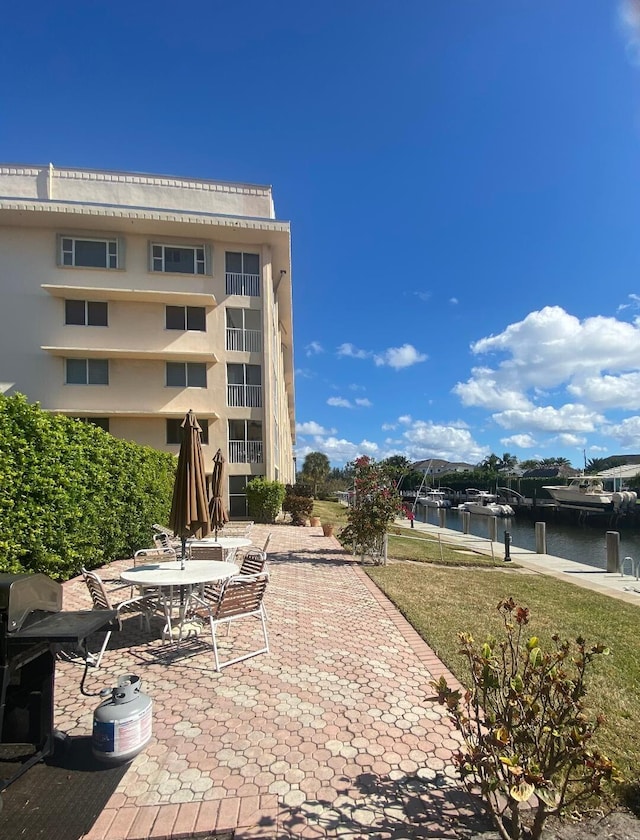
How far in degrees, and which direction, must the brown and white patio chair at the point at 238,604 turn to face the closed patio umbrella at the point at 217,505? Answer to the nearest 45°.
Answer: approximately 45° to its right

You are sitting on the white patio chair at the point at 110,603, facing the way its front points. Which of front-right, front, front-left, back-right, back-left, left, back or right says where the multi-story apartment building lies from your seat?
front-left

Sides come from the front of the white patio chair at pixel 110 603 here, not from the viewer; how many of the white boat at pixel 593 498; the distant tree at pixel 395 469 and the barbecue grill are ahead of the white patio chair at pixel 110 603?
2

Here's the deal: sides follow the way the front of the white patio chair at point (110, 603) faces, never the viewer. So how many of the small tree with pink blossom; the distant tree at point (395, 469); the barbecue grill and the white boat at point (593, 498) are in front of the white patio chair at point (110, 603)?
3

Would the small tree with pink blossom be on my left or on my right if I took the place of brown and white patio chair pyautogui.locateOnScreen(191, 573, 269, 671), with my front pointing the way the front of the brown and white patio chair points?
on my right

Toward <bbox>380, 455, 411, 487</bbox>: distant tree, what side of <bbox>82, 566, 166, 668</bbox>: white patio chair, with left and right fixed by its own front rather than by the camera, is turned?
front

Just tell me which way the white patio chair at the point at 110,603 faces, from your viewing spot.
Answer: facing away from the viewer and to the right of the viewer

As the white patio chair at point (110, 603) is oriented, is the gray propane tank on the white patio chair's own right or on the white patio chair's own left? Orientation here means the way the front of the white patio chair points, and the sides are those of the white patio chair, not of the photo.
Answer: on the white patio chair's own right

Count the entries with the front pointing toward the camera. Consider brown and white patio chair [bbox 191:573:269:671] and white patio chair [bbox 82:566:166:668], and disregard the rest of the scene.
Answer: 0

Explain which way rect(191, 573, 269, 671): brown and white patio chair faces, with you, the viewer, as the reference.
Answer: facing away from the viewer and to the left of the viewer

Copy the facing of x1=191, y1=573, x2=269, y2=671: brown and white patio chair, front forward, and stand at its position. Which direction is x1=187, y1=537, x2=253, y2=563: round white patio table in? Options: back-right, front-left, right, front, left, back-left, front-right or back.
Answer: front-right

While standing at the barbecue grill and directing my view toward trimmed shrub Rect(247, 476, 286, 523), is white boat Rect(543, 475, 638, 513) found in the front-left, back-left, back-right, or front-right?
front-right

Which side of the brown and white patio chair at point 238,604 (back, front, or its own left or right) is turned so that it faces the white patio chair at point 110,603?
front

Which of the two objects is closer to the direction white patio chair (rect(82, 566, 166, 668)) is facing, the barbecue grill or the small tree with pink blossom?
the small tree with pink blossom

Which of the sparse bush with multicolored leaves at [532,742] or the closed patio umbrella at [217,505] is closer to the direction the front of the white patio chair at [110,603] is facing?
the closed patio umbrella

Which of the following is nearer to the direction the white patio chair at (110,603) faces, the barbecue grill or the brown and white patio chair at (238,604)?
the brown and white patio chair
